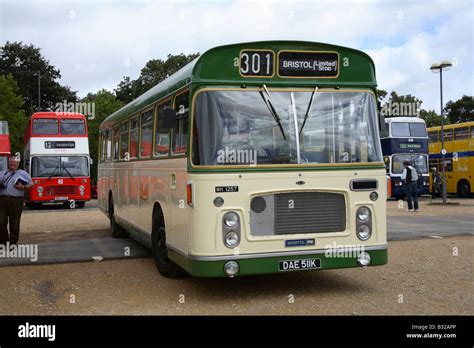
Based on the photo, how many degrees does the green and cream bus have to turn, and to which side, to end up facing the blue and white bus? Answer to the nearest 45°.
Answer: approximately 135° to its left

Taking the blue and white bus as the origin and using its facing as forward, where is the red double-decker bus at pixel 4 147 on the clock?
The red double-decker bus is roughly at 2 o'clock from the blue and white bus.

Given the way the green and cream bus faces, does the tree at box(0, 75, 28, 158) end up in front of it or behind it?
behind

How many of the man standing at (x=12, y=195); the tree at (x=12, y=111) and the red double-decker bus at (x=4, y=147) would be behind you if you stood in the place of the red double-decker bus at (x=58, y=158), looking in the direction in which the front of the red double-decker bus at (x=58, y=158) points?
1

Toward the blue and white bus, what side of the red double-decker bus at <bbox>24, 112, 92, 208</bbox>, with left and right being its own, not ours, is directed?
left

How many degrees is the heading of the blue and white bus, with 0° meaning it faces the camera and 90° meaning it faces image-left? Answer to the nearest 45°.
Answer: approximately 0°

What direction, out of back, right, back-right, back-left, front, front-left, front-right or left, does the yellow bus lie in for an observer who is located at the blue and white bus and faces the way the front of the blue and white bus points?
back-left

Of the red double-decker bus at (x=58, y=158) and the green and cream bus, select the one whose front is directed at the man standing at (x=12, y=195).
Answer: the red double-decker bus

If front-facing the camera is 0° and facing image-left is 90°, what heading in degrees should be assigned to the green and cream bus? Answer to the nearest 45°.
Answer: approximately 315°
